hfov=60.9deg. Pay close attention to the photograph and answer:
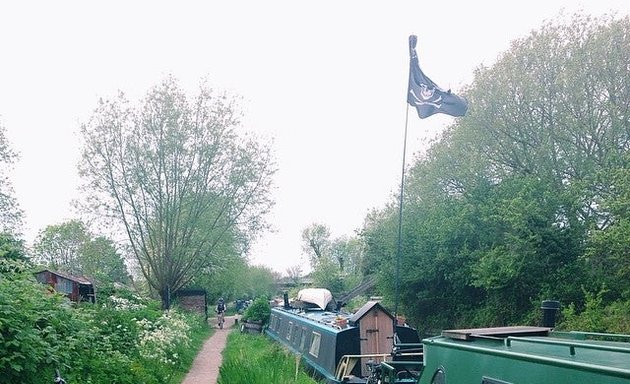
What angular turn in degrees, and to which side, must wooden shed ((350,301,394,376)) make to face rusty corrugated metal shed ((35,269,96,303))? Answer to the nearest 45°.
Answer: approximately 135° to its right

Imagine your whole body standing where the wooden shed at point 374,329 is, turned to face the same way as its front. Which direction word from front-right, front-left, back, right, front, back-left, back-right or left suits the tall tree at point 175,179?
back-right

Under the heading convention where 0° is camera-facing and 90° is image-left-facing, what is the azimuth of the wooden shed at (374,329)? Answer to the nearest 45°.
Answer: approximately 0°

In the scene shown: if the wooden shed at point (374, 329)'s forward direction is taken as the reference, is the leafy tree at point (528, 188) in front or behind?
behind

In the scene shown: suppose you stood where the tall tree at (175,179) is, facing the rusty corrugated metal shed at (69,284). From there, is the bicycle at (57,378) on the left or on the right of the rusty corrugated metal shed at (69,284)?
left

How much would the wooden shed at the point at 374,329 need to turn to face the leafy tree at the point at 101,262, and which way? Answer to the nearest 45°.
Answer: approximately 135° to its right

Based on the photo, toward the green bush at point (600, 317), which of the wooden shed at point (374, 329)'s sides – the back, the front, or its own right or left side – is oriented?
left

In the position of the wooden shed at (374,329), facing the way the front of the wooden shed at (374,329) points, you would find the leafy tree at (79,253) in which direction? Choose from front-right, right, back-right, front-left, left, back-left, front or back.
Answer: back-right

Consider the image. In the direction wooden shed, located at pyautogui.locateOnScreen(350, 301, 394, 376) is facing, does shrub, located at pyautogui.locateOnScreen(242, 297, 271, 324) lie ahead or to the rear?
to the rear

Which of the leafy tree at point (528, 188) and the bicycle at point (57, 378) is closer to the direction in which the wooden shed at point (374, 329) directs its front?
the bicycle

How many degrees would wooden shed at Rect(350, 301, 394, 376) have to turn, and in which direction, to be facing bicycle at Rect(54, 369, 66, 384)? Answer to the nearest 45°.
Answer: approximately 45° to its right

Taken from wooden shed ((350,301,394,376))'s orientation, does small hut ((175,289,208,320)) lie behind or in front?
behind
